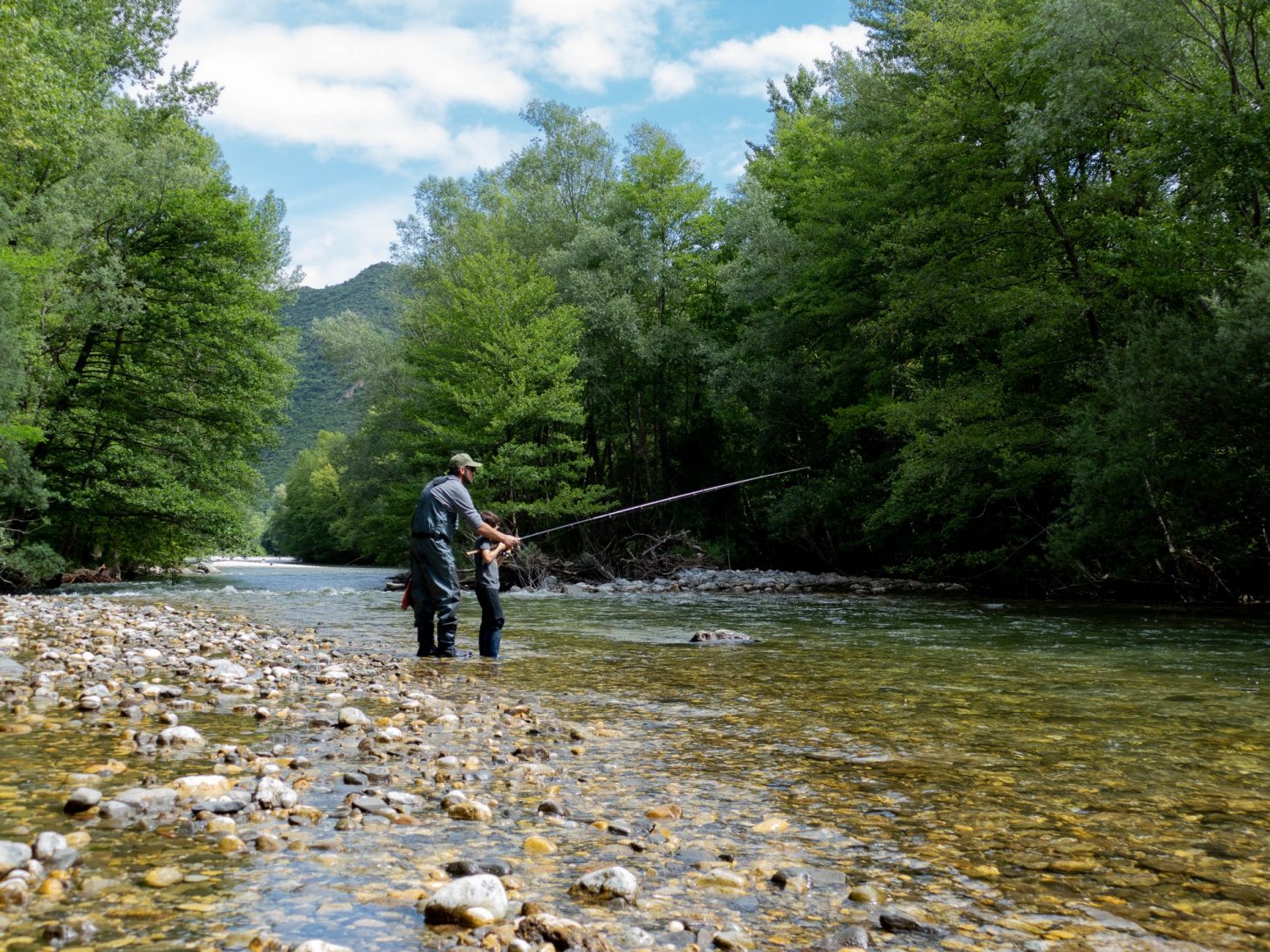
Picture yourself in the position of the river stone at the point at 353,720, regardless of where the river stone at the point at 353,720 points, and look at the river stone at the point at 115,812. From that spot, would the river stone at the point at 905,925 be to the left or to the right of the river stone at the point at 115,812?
left

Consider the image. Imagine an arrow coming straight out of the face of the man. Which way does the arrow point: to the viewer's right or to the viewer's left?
to the viewer's right

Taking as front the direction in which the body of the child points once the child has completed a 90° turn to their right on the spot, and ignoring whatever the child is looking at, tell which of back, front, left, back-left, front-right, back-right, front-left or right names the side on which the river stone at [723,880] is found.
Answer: front

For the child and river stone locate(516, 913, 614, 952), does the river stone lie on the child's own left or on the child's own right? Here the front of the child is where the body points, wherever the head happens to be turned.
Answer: on the child's own right

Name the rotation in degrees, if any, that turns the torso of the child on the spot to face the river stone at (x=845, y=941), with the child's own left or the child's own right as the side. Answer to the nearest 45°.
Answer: approximately 90° to the child's own right

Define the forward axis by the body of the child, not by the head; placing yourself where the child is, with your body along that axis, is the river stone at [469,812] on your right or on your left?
on your right

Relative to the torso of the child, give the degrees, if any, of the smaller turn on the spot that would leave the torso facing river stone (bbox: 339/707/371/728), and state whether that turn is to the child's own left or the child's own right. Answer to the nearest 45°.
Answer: approximately 90° to the child's own right

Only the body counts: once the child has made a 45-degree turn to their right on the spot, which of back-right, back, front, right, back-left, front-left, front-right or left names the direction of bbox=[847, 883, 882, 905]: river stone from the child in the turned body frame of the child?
front-right

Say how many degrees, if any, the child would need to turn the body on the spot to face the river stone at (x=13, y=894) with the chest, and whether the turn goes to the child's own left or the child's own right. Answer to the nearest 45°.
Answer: approximately 90° to the child's own right

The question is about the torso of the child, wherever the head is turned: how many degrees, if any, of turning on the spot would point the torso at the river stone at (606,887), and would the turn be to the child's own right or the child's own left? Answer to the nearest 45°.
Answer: approximately 90° to the child's own right

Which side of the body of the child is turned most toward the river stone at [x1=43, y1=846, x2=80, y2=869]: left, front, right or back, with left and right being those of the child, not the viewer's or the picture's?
right

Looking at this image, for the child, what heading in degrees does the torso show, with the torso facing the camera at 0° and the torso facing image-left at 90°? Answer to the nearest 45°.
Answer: approximately 270°

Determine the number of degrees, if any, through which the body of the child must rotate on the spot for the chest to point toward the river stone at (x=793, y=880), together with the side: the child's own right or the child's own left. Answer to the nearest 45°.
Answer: approximately 90° to the child's own right
